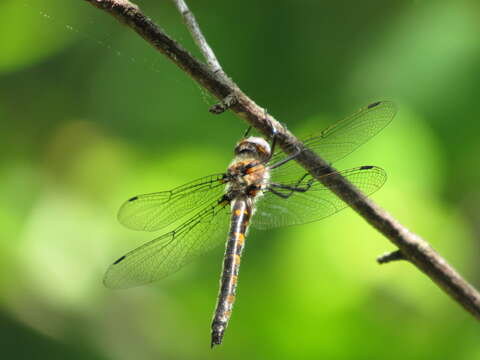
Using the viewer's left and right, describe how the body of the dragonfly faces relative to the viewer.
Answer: facing away from the viewer and to the right of the viewer
